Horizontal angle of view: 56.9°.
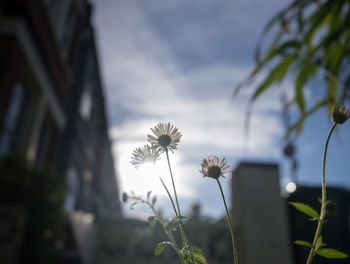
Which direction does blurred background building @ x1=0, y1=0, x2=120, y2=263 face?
to the viewer's right

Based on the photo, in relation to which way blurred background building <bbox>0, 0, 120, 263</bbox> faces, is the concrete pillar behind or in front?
in front
